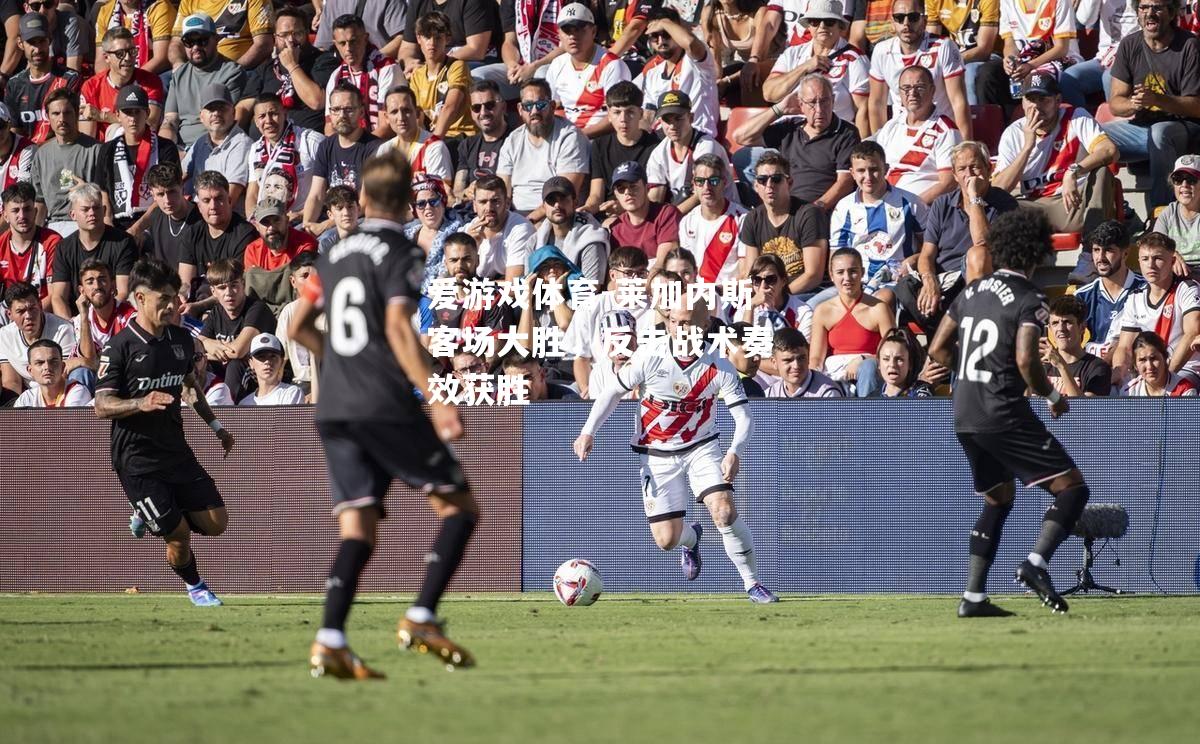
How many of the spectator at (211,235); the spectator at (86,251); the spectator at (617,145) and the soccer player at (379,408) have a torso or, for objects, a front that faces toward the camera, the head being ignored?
3

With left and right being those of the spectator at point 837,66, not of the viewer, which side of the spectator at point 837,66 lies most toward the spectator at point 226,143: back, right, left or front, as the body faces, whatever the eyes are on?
right

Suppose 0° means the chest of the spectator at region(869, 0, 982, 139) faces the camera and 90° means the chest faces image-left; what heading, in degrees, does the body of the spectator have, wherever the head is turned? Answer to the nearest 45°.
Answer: approximately 0°

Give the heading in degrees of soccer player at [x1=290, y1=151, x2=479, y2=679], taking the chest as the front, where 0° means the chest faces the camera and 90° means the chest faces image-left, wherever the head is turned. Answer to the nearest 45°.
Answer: approximately 225°

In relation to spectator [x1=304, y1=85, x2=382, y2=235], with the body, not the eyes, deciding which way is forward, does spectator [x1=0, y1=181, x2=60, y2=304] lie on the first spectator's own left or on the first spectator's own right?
on the first spectator's own right

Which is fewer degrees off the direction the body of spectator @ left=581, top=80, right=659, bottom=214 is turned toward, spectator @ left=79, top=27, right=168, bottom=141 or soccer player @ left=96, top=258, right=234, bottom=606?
the soccer player

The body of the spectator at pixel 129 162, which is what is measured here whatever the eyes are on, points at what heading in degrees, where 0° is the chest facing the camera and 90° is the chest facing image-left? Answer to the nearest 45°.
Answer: approximately 0°

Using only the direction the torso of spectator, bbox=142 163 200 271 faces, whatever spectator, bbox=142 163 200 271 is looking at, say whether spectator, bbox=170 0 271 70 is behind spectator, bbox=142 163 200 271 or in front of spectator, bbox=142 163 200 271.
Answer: behind

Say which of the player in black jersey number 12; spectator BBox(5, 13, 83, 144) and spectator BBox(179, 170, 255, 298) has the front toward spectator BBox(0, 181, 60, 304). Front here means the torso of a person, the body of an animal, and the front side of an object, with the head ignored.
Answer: spectator BBox(5, 13, 83, 144)

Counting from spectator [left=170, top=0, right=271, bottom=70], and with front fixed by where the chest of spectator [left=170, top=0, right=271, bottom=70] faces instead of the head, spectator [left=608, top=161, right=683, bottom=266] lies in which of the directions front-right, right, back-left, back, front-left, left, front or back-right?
front-left

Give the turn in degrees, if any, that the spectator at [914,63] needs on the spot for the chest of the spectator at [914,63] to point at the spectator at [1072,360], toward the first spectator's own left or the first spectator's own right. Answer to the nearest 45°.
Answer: approximately 45° to the first spectator's own left
